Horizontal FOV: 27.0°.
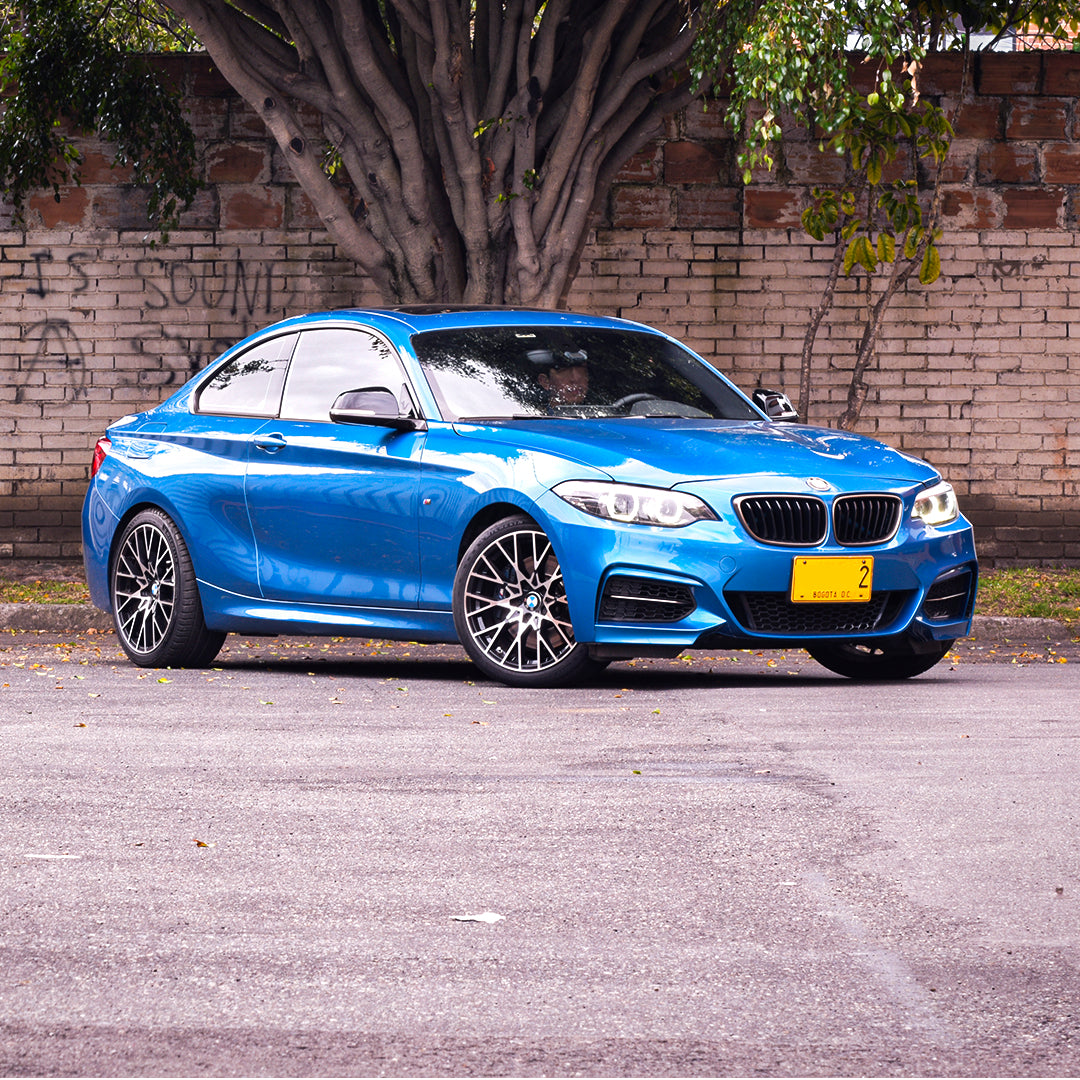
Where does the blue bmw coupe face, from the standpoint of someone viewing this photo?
facing the viewer and to the right of the viewer

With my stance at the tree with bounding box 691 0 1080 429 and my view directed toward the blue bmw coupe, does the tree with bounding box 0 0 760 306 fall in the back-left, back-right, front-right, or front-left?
front-right

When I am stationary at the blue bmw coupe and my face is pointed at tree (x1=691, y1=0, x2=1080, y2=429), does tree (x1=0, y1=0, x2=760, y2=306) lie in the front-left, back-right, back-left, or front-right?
front-left

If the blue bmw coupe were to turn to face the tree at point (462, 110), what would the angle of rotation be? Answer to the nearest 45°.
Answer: approximately 135° to its left

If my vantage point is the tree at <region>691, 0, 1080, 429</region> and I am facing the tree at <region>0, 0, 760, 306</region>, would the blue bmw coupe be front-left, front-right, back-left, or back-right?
front-left

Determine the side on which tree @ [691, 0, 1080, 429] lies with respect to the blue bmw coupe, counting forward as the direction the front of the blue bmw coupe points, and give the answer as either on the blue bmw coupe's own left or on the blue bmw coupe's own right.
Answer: on the blue bmw coupe's own left

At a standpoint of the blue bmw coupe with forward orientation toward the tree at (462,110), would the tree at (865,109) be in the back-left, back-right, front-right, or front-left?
front-right
